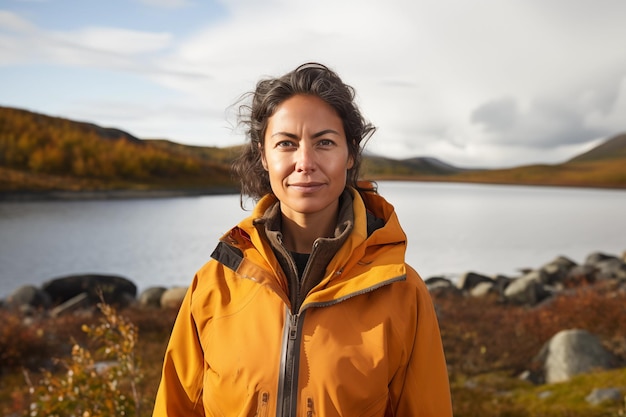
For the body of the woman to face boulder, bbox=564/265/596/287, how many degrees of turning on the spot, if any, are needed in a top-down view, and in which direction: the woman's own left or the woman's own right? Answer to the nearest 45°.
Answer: approximately 135° to the woman's own left

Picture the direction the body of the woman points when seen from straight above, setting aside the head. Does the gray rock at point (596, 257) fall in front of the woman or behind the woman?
behind

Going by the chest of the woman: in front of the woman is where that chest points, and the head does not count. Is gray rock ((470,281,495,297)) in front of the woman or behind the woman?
behind

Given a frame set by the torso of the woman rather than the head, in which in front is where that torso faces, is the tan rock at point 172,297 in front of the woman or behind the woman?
behind

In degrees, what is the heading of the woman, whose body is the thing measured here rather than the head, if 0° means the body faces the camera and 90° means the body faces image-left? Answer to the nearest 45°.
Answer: approximately 0°

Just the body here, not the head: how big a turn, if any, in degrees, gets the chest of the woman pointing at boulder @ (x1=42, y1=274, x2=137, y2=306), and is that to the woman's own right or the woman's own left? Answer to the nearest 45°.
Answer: approximately 135° to the woman's own right

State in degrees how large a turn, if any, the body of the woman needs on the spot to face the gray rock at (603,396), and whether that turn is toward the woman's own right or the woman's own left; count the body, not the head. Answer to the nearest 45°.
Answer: approximately 135° to the woman's own left

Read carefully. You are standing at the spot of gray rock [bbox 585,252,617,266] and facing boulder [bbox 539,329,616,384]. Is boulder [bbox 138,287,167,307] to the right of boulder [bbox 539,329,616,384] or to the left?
right

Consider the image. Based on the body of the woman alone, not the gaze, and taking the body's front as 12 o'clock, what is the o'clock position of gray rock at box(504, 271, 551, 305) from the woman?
The gray rock is roughly at 7 o'clock from the woman.

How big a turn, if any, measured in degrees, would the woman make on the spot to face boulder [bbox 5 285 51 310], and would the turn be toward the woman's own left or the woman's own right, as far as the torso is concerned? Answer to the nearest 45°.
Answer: approximately 135° to the woman's own right
